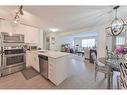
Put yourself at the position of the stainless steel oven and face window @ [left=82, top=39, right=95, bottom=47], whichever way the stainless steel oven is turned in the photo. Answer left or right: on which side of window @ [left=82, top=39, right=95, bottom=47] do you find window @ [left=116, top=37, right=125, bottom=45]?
right

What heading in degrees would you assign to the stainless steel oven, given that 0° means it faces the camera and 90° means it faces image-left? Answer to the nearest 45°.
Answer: approximately 315°

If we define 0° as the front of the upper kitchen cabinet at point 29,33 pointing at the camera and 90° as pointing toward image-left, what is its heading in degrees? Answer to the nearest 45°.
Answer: approximately 315°

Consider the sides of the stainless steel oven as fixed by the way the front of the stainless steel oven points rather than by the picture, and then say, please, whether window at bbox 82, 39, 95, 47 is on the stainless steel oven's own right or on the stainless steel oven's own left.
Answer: on the stainless steel oven's own left

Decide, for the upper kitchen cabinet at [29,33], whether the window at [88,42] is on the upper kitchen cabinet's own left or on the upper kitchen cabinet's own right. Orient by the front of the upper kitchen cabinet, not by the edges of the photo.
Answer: on the upper kitchen cabinet's own left

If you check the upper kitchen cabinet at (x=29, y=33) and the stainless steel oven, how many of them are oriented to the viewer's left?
0
